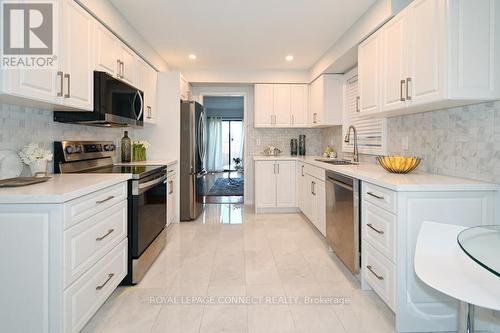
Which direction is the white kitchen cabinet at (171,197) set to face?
to the viewer's right

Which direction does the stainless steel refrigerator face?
to the viewer's right

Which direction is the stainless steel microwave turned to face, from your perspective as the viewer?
facing the viewer and to the right of the viewer

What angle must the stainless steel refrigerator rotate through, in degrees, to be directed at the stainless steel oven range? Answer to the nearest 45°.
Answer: approximately 90° to its right

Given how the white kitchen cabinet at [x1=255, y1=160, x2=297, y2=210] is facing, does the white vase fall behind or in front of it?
in front

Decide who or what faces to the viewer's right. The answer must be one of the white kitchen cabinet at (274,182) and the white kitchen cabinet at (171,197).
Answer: the white kitchen cabinet at (171,197)

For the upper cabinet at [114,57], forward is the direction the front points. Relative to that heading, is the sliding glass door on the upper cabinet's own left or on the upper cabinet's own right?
on the upper cabinet's own left

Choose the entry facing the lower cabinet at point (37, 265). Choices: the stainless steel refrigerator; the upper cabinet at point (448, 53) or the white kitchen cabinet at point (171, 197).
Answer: the upper cabinet

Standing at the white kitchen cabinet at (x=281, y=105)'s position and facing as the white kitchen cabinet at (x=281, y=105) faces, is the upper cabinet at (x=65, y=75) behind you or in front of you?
in front

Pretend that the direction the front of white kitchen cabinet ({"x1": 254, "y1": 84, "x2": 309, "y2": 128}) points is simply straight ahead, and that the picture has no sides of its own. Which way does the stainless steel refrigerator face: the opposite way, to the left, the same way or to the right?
to the left

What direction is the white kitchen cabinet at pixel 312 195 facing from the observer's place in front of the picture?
facing to the left of the viewer

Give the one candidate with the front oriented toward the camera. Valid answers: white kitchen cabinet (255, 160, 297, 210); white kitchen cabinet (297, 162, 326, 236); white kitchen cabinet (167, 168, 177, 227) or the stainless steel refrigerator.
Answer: white kitchen cabinet (255, 160, 297, 210)
